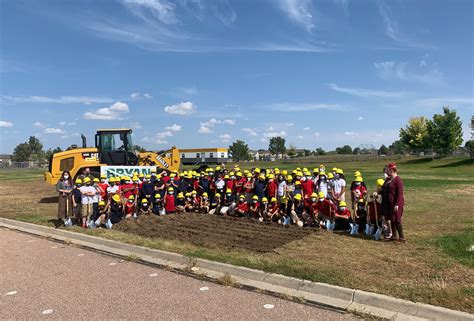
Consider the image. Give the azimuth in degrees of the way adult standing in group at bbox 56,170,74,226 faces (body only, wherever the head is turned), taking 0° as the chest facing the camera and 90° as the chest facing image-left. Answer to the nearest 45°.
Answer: approximately 0°

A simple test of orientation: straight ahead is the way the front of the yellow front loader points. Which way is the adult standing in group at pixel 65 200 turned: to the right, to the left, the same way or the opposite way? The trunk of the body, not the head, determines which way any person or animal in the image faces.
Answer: to the right

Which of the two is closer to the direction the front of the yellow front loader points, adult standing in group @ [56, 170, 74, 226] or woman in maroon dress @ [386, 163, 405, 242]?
the woman in maroon dress

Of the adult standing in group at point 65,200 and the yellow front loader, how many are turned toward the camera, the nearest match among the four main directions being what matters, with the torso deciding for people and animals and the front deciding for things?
1

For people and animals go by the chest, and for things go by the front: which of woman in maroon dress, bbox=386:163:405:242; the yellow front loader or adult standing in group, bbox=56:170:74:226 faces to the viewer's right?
the yellow front loader

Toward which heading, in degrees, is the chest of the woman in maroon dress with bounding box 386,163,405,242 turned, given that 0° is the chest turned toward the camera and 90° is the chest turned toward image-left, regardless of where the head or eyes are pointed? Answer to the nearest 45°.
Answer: approximately 45°

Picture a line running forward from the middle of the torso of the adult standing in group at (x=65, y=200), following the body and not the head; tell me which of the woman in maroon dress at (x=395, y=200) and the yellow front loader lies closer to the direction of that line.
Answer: the woman in maroon dress

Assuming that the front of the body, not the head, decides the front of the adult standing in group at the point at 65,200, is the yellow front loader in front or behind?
behind

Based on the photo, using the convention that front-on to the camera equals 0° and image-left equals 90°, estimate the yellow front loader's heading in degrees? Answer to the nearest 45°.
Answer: approximately 270°

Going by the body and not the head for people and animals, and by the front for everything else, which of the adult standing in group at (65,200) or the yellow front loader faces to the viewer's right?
the yellow front loader

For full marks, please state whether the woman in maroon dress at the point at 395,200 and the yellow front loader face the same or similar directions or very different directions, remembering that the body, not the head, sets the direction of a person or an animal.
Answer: very different directions
